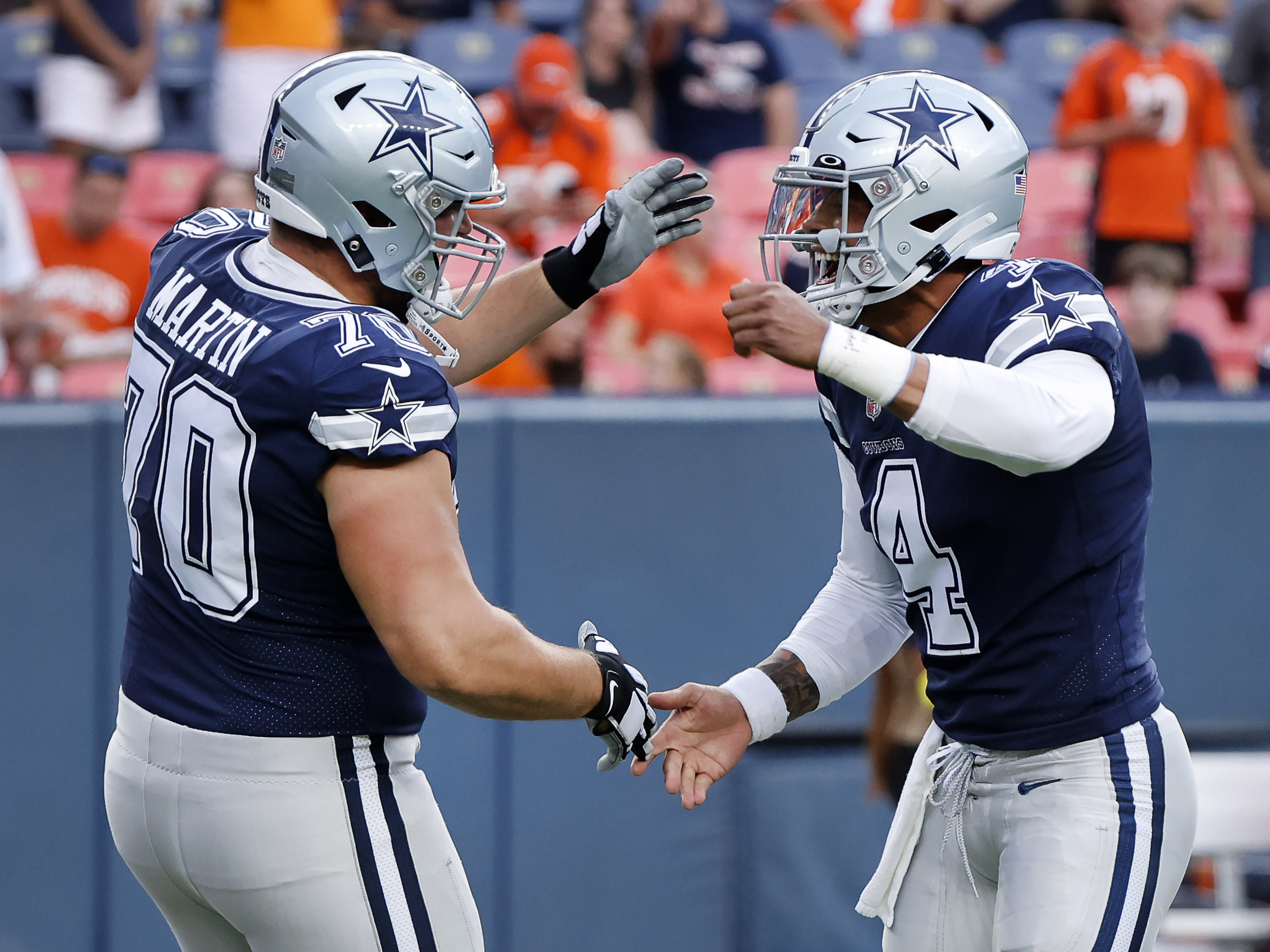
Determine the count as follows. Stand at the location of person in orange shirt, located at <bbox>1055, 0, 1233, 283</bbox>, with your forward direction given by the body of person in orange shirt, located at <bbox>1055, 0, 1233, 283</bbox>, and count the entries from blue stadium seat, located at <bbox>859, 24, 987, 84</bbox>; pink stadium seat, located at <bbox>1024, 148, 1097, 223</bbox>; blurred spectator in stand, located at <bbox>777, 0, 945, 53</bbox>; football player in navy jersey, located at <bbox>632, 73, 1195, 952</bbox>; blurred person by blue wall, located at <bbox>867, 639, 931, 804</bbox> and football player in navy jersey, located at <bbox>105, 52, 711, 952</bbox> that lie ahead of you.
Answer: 3

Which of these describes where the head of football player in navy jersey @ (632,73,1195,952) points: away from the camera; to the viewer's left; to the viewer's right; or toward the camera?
to the viewer's left

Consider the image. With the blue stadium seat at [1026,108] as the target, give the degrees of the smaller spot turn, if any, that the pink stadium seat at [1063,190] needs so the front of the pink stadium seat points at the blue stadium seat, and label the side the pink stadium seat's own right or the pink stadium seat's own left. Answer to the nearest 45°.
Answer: approximately 180°

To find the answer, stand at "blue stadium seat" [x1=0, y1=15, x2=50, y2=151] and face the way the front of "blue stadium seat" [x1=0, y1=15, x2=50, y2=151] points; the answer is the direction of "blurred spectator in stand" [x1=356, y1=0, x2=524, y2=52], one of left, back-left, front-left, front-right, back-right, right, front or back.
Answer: left

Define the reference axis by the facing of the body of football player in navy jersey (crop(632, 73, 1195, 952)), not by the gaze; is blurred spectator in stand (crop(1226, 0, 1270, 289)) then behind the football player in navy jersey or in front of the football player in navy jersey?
behind

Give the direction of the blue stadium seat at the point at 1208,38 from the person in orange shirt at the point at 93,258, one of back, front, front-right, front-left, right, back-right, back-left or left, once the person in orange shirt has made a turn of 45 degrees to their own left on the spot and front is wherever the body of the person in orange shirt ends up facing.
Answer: front-left

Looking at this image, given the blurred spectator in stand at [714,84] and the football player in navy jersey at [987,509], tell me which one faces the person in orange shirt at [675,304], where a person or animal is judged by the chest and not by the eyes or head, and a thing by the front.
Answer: the blurred spectator in stand

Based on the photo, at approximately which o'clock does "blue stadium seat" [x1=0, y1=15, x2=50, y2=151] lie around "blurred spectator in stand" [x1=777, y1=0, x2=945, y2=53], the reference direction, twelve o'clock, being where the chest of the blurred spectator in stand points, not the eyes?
The blue stadium seat is roughly at 2 o'clock from the blurred spectator in stand.

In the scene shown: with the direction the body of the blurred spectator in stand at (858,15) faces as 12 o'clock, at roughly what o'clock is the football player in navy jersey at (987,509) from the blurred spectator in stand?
The football player in navy jersey is roughly at 12 o'clock from the blurred spectator in stand.

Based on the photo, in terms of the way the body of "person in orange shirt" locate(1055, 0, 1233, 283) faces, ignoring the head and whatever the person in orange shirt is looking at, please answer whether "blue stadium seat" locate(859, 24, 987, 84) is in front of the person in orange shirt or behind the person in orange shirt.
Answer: behind

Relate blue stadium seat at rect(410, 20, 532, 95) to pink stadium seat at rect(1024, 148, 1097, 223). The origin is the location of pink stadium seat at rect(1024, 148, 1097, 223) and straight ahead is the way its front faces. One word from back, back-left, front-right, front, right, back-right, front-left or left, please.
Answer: right

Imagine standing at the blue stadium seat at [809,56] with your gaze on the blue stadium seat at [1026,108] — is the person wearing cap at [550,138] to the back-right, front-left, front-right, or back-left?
back-right

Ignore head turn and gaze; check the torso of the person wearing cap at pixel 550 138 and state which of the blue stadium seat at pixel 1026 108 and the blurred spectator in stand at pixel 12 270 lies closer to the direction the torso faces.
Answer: the blurred spectator in stand
